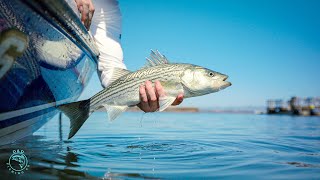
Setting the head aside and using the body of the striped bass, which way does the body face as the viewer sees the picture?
to the viewer's right
